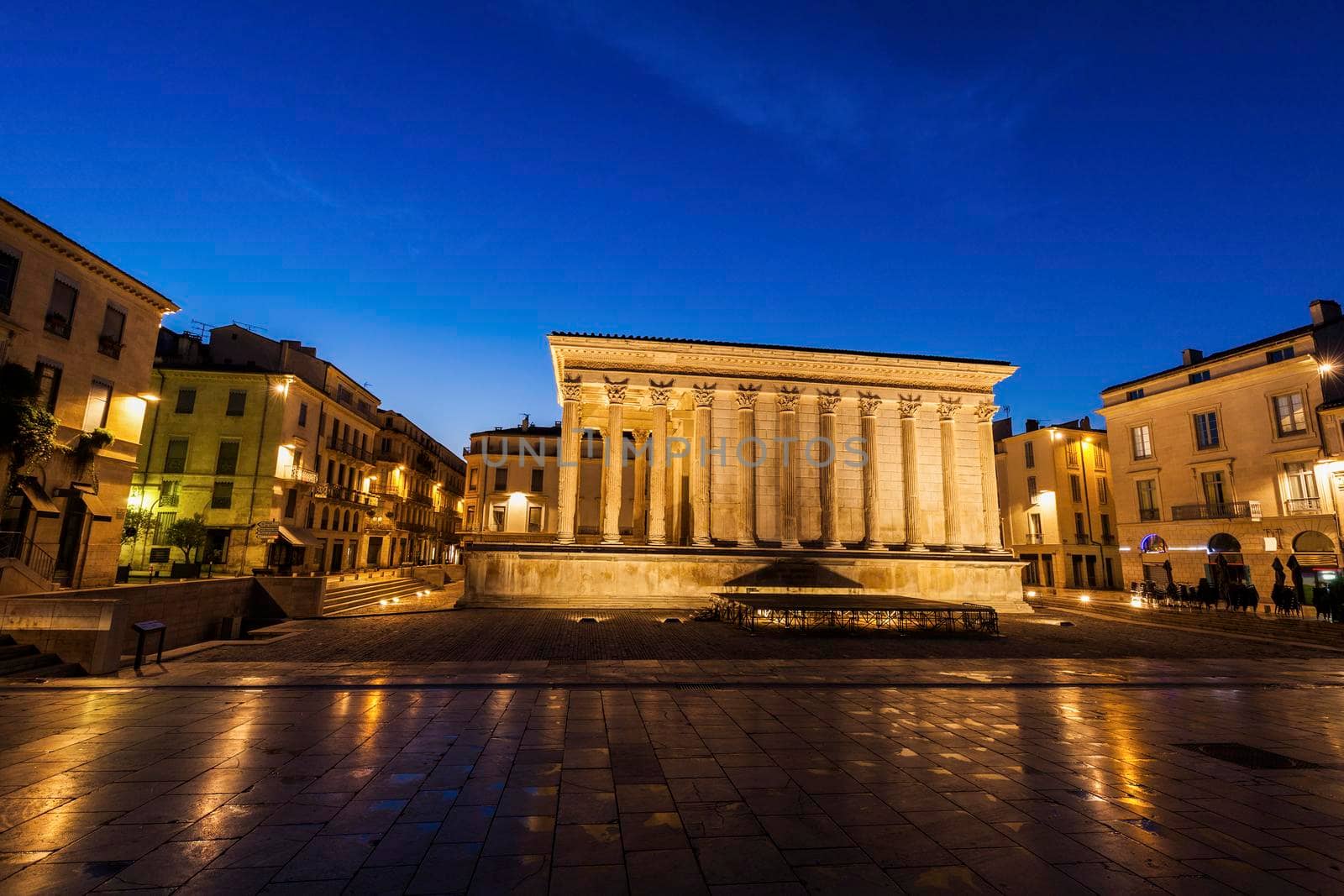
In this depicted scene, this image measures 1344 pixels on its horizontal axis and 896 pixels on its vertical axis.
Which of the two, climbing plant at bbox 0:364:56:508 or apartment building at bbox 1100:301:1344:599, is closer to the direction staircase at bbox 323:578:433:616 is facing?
the apartment building

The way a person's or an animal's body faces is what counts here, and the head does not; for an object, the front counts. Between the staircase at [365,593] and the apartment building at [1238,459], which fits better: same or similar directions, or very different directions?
very different directions

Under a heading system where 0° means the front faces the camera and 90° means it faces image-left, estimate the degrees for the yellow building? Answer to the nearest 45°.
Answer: approximately 315°

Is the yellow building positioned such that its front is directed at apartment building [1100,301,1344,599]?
yes

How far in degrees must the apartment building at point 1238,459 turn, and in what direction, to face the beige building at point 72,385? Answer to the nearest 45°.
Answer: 0° — it already faces it

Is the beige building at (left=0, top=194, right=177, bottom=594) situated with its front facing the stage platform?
yes

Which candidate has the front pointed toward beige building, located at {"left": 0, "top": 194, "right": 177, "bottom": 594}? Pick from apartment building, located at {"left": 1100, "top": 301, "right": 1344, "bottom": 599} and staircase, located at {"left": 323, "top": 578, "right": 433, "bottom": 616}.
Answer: the apartment building

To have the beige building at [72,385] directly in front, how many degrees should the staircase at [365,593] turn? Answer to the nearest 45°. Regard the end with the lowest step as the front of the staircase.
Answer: approximately 90° to its right

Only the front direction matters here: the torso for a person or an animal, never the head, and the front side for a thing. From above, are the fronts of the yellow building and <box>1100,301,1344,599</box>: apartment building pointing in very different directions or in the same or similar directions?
very different directions

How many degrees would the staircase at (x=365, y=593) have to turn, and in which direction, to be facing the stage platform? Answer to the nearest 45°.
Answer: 0° — it already faces it

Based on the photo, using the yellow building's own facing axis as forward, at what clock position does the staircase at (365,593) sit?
The staircase is roughly at 12 o'clock from the yellow building.

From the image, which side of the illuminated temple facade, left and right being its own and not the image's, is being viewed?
left

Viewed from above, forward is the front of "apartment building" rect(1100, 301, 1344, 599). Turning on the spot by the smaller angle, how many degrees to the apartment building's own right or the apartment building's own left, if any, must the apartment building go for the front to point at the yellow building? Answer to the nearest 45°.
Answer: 0° — it already faces it
